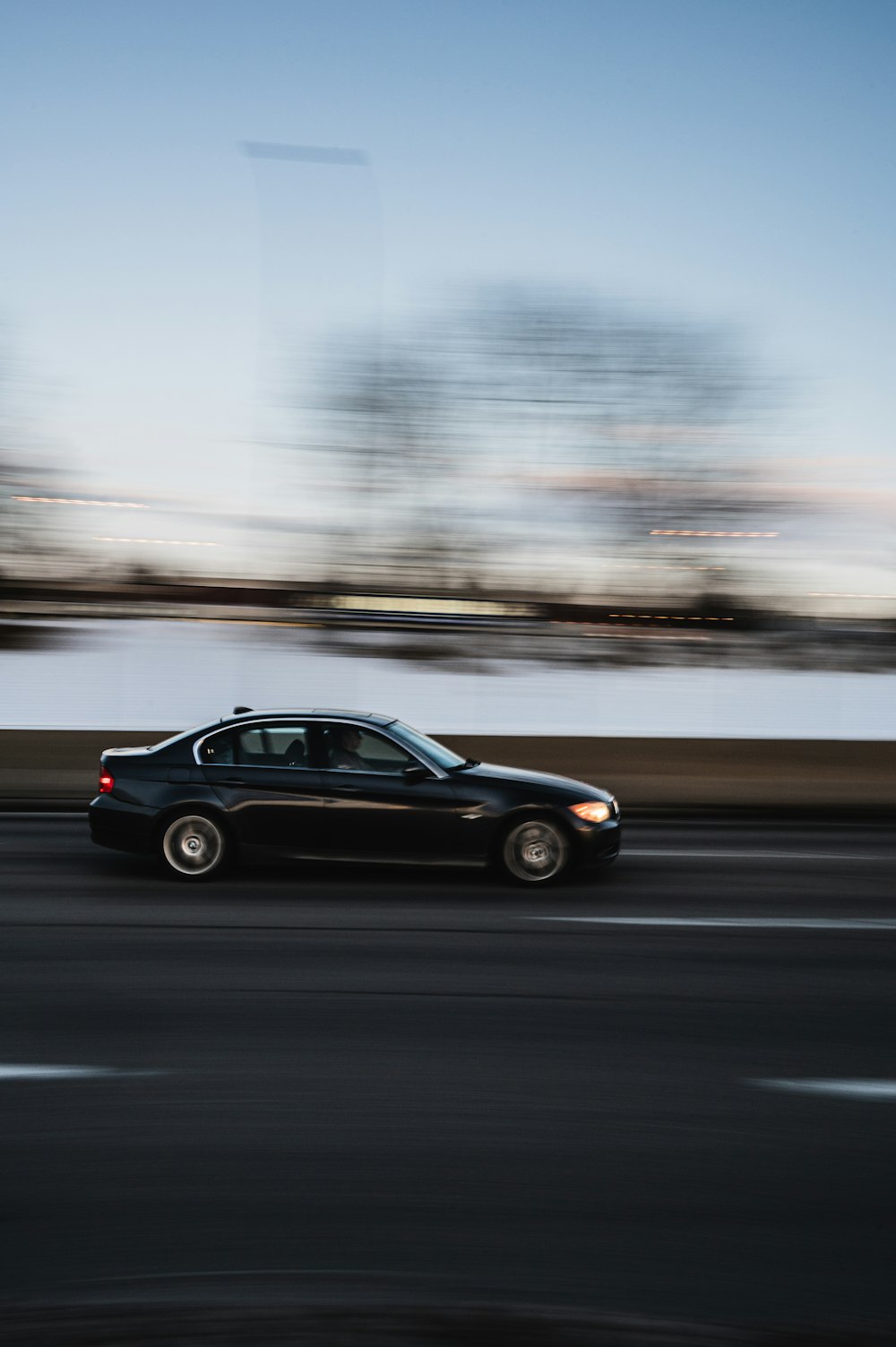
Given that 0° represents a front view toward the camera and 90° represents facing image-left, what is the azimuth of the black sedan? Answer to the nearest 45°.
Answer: approximately 270°

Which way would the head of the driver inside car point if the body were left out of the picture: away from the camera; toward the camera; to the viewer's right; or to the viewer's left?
to the viewer's right

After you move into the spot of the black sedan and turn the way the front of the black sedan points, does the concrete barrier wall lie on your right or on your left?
on your left
